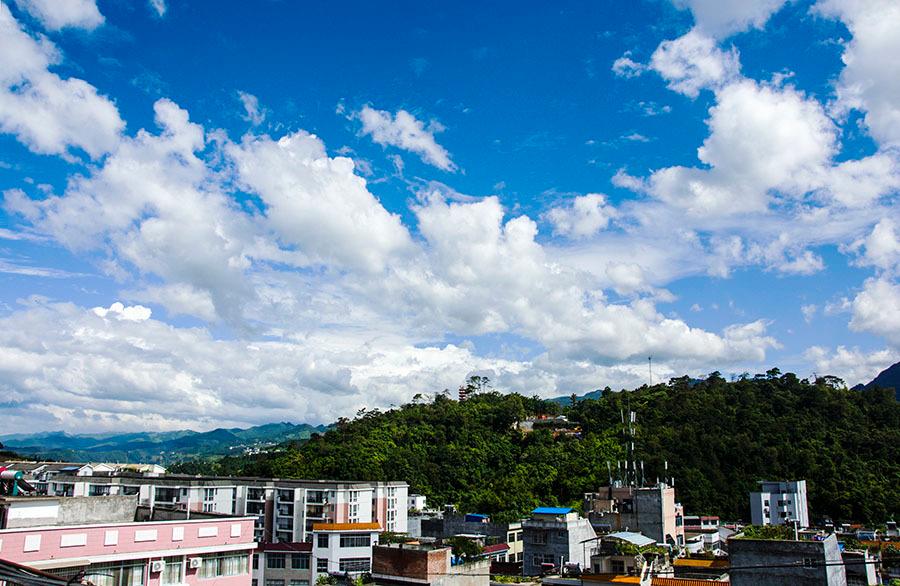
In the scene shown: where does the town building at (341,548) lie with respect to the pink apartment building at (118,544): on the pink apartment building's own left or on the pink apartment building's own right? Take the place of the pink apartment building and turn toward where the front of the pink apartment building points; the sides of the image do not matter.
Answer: on the pink apartment building's own left

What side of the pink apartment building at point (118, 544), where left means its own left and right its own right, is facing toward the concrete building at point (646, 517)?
left

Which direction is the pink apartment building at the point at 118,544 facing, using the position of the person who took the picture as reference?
facing the viewer and to the right of the viewer

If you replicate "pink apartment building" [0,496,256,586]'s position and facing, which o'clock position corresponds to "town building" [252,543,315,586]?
The town building is roughly at 8 o'clock from the pink apartment building.

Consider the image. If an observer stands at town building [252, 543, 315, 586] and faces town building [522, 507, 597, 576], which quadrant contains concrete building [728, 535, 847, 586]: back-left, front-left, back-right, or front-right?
front-right

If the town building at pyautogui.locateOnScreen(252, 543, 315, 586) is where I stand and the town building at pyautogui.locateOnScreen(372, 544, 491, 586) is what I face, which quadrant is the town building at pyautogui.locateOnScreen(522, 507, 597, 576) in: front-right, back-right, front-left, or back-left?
front-left
